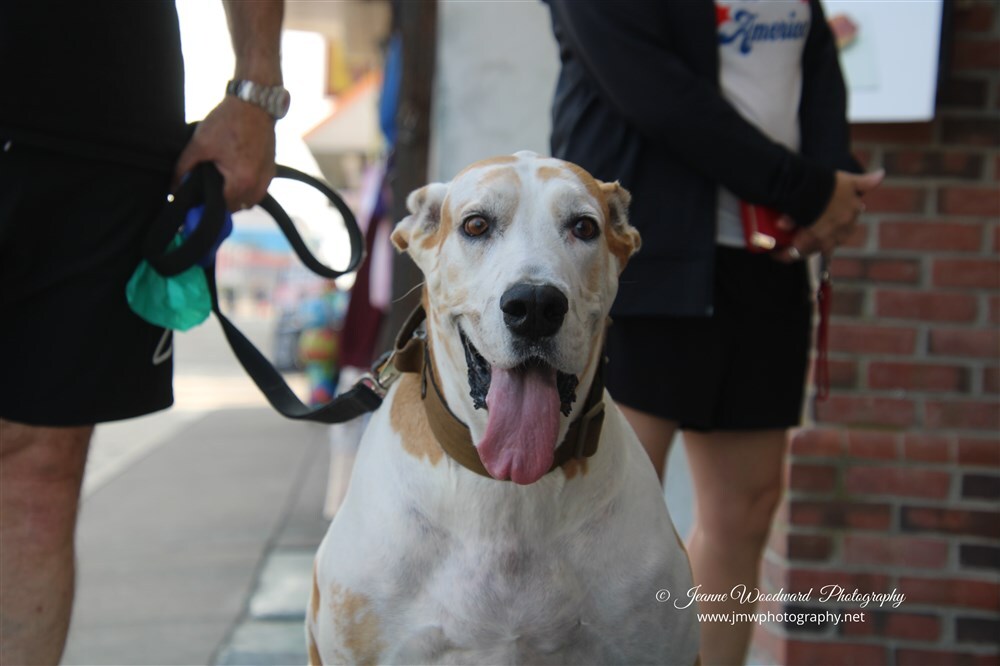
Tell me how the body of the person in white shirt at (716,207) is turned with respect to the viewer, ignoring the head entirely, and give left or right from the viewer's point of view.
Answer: facing the viewer and to the right of the viewer

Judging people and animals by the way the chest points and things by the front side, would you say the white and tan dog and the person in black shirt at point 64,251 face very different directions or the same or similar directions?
same or similar directions

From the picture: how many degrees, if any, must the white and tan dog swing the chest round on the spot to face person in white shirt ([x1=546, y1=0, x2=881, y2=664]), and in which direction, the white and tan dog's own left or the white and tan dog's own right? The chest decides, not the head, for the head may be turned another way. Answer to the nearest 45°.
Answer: approximately 135° to the white and tan dog's own left

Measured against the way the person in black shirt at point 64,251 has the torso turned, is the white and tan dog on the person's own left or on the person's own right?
on the person's own left

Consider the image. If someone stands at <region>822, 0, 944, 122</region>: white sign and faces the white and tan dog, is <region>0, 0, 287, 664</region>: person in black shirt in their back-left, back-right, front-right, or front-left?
front-right

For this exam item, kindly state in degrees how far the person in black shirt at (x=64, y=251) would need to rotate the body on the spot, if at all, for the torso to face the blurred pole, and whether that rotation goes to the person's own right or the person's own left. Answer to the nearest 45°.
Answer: approximately 135° to the person's own left

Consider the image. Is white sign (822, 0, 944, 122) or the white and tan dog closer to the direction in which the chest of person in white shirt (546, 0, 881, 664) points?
the white and tan dog

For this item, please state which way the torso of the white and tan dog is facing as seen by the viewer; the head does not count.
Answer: toward the camera

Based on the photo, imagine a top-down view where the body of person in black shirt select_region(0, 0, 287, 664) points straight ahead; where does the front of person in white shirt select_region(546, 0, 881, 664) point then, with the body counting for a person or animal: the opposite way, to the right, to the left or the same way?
the same way

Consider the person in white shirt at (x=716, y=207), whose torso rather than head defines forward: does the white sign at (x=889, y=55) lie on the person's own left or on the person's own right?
on the person's own left

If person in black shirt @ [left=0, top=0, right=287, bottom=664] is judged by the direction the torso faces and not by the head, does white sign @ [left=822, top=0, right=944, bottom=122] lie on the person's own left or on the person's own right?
on the person's own left

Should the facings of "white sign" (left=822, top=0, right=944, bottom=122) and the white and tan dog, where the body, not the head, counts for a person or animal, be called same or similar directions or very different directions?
same or similar directions

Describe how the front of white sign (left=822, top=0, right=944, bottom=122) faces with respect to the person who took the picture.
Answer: facing the viewer
